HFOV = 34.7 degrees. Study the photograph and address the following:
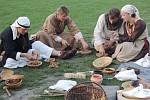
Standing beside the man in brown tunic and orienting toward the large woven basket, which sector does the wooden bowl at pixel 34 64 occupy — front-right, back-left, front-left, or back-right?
front-right

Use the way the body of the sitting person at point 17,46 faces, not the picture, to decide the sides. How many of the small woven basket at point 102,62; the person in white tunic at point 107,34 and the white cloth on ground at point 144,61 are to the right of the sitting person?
0

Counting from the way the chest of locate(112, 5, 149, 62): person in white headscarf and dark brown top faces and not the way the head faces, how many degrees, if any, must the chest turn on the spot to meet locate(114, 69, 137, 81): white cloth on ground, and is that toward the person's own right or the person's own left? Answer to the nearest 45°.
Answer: approximately 45° to the person's own left

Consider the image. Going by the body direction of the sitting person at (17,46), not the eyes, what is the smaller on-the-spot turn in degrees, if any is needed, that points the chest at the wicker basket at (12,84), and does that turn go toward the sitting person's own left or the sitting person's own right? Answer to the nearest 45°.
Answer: approximately 45° to the sitting person's own right

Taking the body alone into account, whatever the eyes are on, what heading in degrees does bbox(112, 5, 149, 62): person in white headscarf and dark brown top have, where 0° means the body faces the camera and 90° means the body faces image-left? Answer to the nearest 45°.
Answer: approximately 45°

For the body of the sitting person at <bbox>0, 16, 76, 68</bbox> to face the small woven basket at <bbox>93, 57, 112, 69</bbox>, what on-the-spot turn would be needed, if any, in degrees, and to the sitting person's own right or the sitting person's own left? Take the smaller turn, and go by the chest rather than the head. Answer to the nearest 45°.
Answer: approximately 45° to the sitting person's own left

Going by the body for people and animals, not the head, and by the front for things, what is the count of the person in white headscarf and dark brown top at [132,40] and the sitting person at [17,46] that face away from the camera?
0

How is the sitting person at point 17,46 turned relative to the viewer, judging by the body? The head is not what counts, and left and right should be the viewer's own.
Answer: facing the viewer and to the right of the viewer

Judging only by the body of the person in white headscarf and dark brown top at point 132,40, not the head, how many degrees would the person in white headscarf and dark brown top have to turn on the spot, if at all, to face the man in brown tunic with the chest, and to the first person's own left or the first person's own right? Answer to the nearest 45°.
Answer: approximately 45° to the first person's own right

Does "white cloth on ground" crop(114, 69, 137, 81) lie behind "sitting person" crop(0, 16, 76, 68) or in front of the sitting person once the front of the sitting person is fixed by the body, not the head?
in front

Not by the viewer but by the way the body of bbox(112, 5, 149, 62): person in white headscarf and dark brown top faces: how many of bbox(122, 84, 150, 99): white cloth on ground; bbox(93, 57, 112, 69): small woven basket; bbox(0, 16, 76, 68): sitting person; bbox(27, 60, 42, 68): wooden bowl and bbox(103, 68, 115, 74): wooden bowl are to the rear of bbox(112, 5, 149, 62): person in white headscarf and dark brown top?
0
